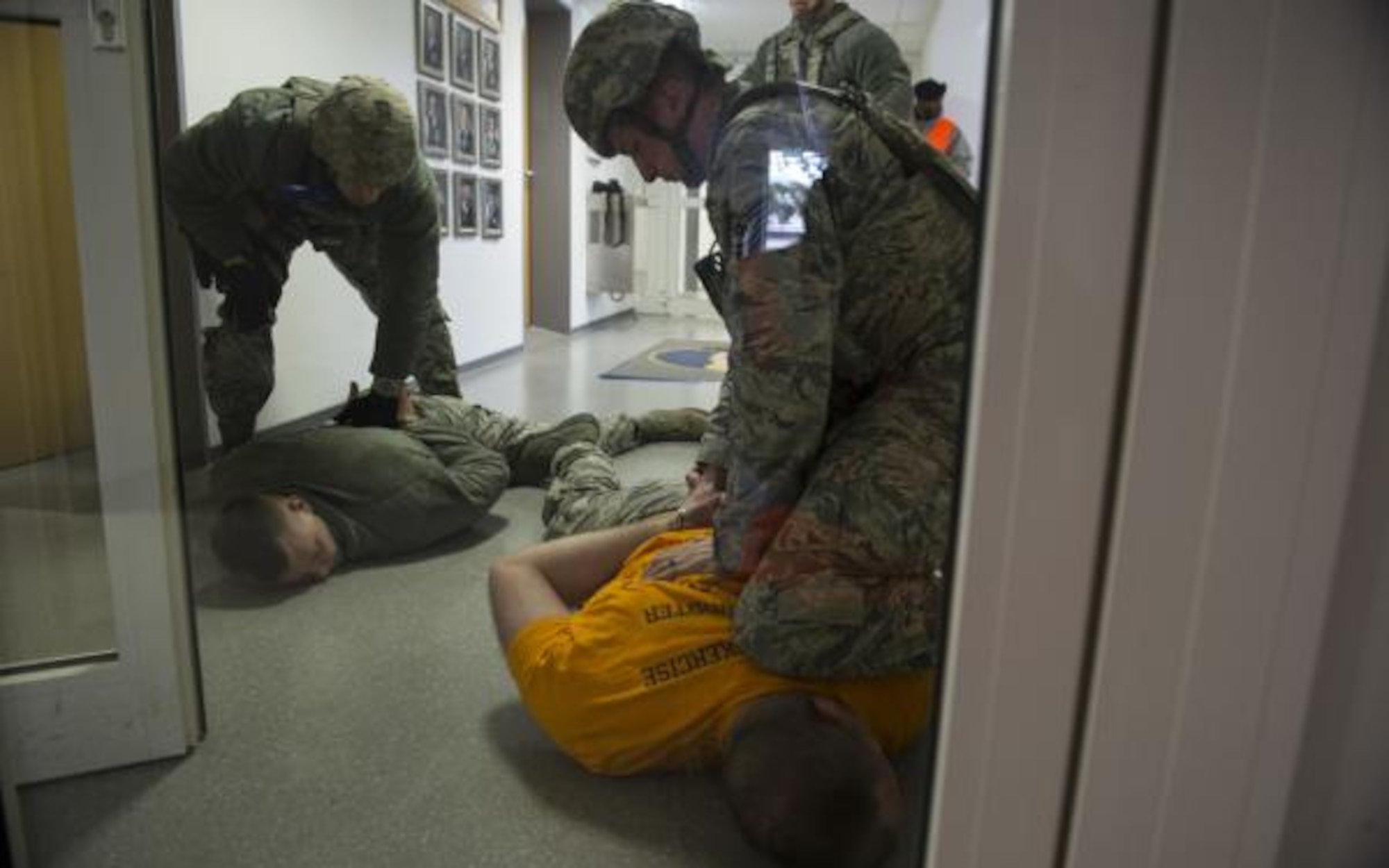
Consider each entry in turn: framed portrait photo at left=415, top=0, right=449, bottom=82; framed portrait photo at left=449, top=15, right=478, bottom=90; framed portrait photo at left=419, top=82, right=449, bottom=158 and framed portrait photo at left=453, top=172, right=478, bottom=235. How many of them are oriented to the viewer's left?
0

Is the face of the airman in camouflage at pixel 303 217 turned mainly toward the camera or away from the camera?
toward the camera

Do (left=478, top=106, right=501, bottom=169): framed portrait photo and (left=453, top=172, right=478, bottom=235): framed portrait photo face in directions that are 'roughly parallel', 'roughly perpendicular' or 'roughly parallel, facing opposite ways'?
roughly parallel

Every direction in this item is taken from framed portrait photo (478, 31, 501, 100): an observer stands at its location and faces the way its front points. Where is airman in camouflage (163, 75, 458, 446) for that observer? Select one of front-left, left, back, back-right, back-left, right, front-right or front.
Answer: front-right

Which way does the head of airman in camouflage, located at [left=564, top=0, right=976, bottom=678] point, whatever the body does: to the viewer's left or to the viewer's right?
to the viewer's left

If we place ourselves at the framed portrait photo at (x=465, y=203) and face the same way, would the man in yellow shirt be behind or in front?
in front

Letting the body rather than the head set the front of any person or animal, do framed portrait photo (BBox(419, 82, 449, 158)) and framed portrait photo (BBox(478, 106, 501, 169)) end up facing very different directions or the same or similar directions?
same or similar directions

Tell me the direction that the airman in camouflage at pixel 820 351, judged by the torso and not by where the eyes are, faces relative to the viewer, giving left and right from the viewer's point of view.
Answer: facing to the left of the viewer

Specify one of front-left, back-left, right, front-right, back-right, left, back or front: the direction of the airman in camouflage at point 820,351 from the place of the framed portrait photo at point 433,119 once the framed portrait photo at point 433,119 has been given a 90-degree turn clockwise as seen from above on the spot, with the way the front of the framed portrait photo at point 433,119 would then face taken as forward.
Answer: front-left

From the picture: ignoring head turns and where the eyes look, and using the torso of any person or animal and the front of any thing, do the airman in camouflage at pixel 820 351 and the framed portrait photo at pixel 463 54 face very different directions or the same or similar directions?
very different directions

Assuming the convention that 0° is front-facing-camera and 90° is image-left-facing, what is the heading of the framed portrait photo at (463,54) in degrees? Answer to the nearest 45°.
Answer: approximately 315°

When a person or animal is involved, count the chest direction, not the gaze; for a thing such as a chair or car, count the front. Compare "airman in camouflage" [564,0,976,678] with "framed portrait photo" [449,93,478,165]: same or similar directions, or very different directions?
very different directions

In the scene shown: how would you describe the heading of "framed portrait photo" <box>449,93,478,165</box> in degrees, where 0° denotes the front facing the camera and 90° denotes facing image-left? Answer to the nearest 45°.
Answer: approximately 315°

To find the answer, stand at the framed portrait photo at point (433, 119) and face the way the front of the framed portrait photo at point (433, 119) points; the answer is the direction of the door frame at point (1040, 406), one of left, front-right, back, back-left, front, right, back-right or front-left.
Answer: front-right

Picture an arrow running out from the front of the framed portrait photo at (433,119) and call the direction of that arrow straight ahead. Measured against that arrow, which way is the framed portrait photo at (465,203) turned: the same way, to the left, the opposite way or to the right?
the same way
